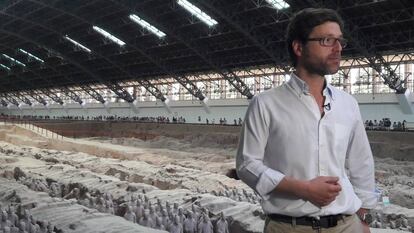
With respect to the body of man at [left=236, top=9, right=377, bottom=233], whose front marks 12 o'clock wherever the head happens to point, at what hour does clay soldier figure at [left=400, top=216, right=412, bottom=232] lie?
The clay soldier figure is roughly at 8 o'clock from the man.

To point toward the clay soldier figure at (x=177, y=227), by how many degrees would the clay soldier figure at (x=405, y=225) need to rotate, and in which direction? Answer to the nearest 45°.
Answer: approximately 90° to its right

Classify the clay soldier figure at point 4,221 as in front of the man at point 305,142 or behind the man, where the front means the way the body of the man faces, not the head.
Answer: behind

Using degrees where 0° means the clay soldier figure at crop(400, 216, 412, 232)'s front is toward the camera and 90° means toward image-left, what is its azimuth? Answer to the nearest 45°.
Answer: approximately 315°

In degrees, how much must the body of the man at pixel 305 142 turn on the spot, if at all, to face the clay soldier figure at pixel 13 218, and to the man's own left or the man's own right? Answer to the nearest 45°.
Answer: approximately 180°

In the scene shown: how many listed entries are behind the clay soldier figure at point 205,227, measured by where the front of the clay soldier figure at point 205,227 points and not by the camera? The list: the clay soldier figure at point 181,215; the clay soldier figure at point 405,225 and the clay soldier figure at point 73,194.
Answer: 2

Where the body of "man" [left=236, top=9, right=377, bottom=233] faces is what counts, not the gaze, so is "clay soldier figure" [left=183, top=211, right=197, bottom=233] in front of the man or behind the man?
behind

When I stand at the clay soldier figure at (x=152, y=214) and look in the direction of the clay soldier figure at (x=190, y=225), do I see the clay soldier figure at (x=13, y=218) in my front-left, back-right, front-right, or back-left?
back-right

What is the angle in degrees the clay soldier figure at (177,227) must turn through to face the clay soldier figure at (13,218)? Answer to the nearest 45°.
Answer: approximately 135° to its right

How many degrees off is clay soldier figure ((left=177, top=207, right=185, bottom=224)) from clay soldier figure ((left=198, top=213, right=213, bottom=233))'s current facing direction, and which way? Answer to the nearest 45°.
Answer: approximately 180°
